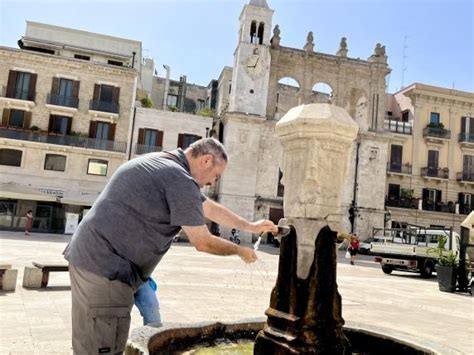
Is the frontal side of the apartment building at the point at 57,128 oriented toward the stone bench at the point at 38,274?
yes

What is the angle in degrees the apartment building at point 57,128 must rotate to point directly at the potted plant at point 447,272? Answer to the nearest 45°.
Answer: approximately 45° to its left

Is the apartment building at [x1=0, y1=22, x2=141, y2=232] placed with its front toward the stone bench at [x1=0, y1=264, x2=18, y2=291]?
yes

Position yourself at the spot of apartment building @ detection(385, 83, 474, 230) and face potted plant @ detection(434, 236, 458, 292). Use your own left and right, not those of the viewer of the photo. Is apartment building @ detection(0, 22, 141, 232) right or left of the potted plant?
right

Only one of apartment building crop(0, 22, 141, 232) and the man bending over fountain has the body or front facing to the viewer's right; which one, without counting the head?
the man bending over fountain

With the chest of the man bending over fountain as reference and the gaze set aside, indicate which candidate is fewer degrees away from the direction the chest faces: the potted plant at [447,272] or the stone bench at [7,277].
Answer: the potted plant

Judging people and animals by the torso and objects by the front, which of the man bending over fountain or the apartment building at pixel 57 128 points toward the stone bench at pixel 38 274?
the apartment building

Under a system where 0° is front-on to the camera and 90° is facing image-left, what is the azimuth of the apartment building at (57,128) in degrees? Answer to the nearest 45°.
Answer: approximately 0°

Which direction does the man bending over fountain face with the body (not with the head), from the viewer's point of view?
to the viewer's right

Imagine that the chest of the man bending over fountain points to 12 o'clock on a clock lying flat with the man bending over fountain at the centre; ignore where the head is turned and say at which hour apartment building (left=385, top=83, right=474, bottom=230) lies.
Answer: The apartment building is roughly at 10 o'clock from the man bending over fountain.

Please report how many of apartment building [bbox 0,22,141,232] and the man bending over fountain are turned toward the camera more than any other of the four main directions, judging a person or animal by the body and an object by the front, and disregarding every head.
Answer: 1

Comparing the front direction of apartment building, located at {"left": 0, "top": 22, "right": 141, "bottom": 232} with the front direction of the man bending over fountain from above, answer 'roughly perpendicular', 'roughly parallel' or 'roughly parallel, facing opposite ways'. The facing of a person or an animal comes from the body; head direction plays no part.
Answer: roughly perpendicular
